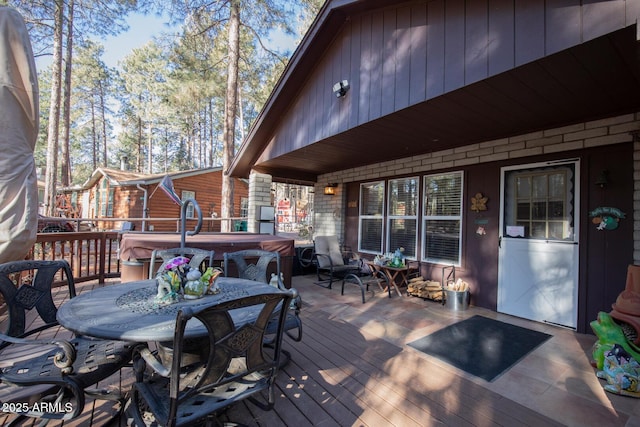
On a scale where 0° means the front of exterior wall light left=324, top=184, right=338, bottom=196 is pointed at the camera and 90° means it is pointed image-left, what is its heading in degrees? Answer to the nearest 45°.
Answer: approximately 45°

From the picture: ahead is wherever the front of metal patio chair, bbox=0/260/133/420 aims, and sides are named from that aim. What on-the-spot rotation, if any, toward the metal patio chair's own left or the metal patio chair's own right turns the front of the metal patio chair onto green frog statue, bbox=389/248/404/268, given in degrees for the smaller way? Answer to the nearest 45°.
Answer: approximately 45° to the metal patio chair's own left

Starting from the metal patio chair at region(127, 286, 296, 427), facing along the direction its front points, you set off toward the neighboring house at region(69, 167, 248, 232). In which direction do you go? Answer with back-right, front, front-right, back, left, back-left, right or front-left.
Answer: front-right

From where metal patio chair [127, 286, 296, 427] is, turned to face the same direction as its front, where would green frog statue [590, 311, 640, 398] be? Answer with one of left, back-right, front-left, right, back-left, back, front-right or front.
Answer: back-right

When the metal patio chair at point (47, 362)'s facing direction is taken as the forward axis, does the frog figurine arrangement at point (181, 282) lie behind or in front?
in front

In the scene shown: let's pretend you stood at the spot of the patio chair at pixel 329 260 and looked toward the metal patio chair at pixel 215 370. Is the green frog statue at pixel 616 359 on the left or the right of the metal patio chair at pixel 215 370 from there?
left

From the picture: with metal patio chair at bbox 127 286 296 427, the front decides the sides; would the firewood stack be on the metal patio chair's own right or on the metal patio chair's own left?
on the metal patio chair's own right

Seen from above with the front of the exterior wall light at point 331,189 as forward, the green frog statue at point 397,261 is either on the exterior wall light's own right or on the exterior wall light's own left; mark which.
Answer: on the exterior wall light's own left

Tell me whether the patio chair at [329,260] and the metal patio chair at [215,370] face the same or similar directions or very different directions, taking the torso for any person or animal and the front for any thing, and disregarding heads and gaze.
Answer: very different directions

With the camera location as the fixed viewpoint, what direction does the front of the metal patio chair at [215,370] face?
facing away from the viewer and to the left of the viewer

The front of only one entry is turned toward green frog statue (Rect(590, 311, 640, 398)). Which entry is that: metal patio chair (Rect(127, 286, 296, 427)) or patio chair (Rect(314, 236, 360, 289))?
the patio chair

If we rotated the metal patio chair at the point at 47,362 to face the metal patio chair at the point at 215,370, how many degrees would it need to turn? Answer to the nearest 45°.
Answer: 0° — it already faces it

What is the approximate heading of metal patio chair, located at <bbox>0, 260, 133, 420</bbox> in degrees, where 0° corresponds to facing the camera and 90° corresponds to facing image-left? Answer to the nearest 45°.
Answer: approximately 315°
